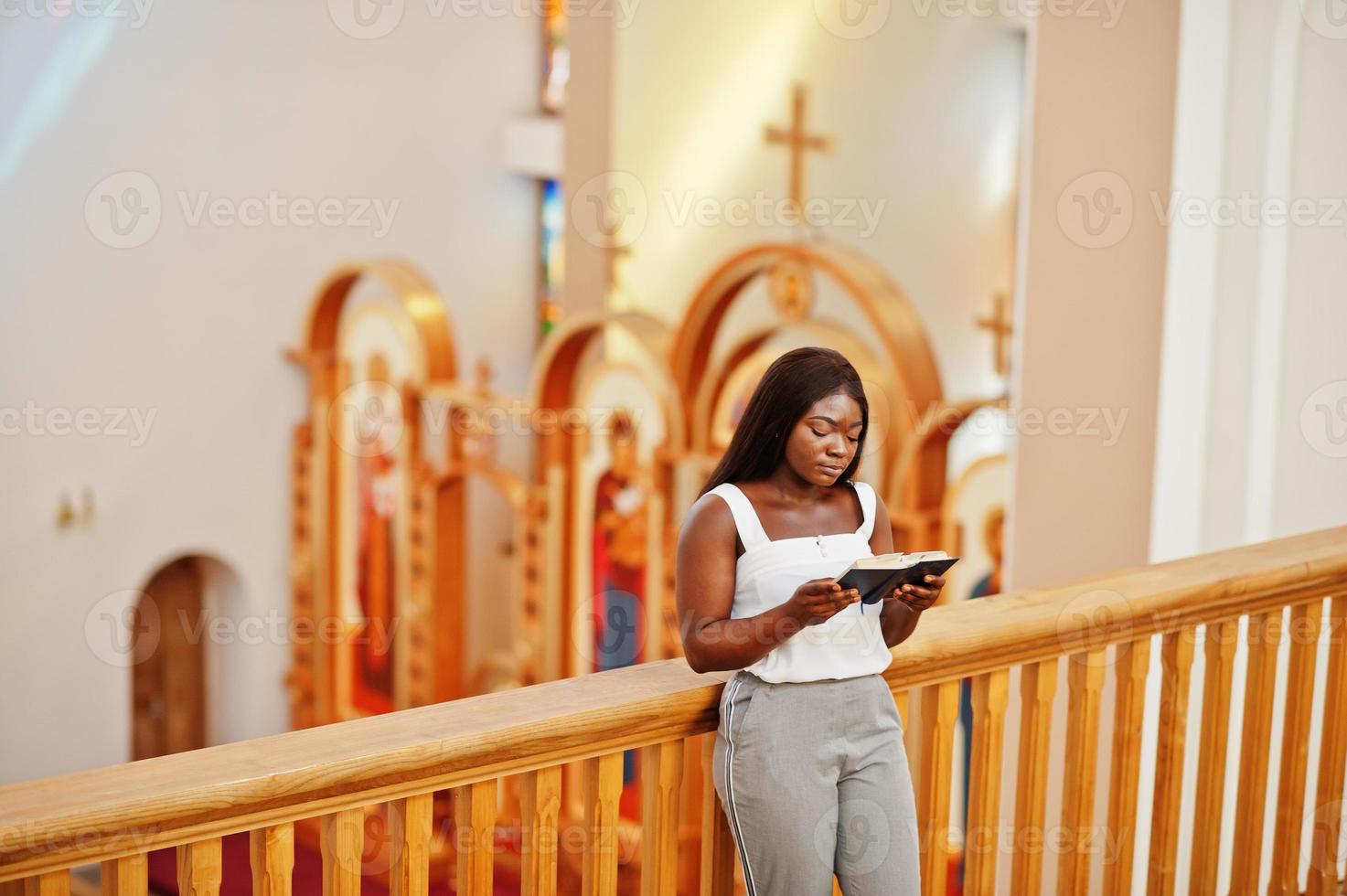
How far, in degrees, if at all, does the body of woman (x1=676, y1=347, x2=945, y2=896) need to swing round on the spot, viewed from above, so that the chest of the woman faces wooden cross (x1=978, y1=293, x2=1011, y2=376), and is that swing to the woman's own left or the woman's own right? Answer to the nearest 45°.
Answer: approximately 135° to the woman's own left

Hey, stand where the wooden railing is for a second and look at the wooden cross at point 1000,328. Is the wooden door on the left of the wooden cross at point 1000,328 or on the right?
left

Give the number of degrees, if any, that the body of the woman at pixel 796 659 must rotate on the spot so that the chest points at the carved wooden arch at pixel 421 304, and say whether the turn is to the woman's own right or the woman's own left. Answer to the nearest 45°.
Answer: approximately 135° to the woman's own left

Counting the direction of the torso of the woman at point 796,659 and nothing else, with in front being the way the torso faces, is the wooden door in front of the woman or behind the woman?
behind

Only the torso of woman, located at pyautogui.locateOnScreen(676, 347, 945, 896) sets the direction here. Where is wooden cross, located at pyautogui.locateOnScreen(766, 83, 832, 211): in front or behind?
behind

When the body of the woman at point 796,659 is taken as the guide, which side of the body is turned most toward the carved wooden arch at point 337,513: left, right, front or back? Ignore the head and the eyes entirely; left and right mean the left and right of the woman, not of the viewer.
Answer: back

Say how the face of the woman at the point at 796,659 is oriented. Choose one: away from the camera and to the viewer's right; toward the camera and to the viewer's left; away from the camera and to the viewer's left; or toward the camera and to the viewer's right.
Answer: toward the camera and to the viewer's right

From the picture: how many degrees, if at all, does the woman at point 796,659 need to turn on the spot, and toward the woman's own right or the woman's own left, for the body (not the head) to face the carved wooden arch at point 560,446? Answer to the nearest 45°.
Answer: approximately 135° to the woman's own left

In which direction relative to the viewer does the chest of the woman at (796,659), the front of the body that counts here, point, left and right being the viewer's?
facing the viewer and to the right of the viewer
